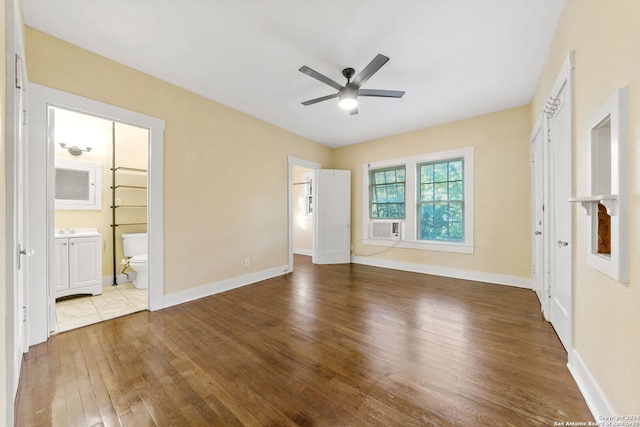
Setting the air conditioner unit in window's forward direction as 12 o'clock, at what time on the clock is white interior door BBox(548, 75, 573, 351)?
The white interior door is roughly at 11 o'clock from the air conditioner unit in window.

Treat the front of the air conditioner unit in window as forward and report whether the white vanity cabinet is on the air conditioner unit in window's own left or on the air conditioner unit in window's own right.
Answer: on the air conditioner unit in window's own right

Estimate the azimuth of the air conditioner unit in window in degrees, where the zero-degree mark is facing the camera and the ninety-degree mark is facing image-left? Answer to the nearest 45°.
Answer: approximately 0°

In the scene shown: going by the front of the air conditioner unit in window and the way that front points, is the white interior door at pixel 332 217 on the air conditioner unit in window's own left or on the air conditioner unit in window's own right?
on the air conditioner unit in window's own right

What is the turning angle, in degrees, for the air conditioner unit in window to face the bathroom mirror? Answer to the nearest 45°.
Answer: approximately 45° to its right

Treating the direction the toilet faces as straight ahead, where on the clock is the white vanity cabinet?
The white vanity cabinet is roughly at 2 o'clock from the toilet.
